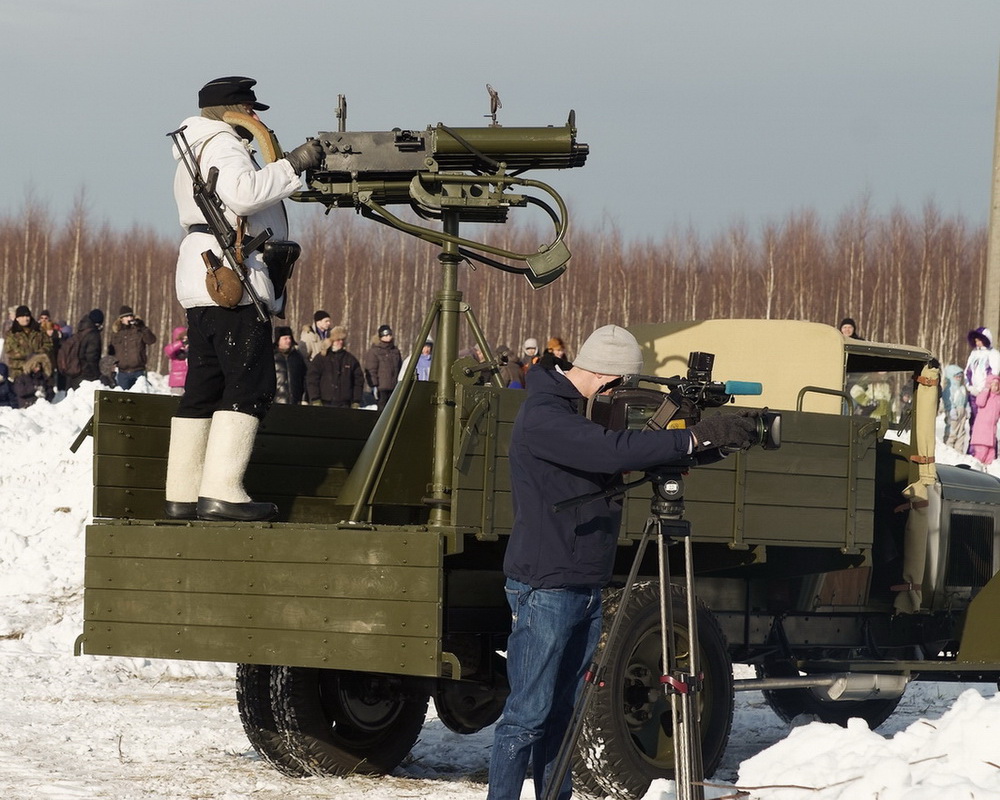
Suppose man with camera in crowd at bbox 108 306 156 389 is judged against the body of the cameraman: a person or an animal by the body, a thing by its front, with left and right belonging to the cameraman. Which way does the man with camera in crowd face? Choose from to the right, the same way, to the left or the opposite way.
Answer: to the right

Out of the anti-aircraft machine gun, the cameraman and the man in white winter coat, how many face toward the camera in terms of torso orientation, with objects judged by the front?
0

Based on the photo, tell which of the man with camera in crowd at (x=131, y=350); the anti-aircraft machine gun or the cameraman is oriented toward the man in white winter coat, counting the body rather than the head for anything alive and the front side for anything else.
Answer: the man with camera in crowd

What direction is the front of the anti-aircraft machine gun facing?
to the viewer's right

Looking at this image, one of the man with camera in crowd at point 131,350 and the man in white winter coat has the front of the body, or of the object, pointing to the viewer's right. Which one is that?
the man in white winter coat

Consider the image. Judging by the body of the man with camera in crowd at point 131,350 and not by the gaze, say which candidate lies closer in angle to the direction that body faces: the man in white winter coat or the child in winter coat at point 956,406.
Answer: the man in white winter coat

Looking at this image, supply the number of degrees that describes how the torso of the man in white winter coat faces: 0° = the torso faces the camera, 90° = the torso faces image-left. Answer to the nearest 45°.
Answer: approximately 270°

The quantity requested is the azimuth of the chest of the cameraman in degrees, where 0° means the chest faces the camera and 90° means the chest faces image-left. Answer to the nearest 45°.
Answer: approximately 270°

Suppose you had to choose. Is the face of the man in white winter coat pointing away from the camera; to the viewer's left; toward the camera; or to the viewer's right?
to the viewer's right

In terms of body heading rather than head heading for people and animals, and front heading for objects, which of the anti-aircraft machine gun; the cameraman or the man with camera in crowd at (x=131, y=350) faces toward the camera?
the man with camera in crowd

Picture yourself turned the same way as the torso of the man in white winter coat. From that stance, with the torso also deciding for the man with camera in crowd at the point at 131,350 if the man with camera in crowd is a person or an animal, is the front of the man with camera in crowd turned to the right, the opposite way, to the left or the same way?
to the right

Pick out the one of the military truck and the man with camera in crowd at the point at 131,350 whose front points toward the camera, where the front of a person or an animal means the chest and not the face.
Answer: the man with camera in crowd

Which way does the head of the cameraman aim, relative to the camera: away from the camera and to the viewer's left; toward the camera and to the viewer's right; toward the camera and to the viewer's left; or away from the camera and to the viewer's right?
away from the camera and to the viewer's right

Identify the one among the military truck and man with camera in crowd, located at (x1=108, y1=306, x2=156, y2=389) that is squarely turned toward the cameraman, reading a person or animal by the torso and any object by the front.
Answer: the man with camera in crowd

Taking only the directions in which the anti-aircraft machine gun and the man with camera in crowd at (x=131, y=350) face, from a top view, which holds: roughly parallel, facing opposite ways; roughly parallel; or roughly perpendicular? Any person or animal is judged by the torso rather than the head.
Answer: roughly perpendicular

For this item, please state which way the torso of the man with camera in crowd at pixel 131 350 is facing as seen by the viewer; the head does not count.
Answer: toward the camera
